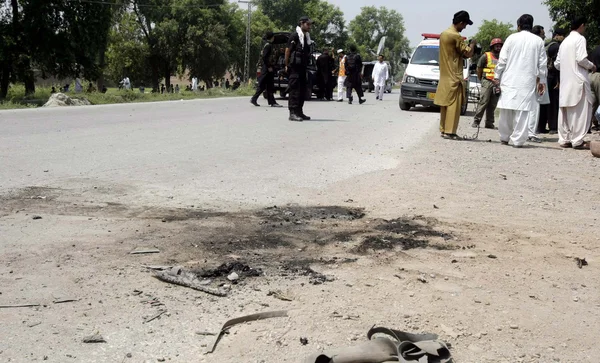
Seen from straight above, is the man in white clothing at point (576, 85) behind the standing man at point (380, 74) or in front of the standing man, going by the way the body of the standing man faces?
in front

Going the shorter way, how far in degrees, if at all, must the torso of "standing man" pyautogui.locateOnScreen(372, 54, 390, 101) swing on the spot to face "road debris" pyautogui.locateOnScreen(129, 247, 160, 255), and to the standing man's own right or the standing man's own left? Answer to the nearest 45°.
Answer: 0° — they already face it

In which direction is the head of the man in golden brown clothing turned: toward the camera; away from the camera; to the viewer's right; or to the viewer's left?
to the viewer's right

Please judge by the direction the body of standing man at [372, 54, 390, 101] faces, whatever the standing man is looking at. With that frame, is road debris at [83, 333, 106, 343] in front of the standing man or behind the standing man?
in front

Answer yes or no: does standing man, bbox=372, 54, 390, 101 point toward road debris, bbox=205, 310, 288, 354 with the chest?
yes

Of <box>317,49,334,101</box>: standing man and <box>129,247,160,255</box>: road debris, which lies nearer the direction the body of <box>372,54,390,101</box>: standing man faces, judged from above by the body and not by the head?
the road debris
